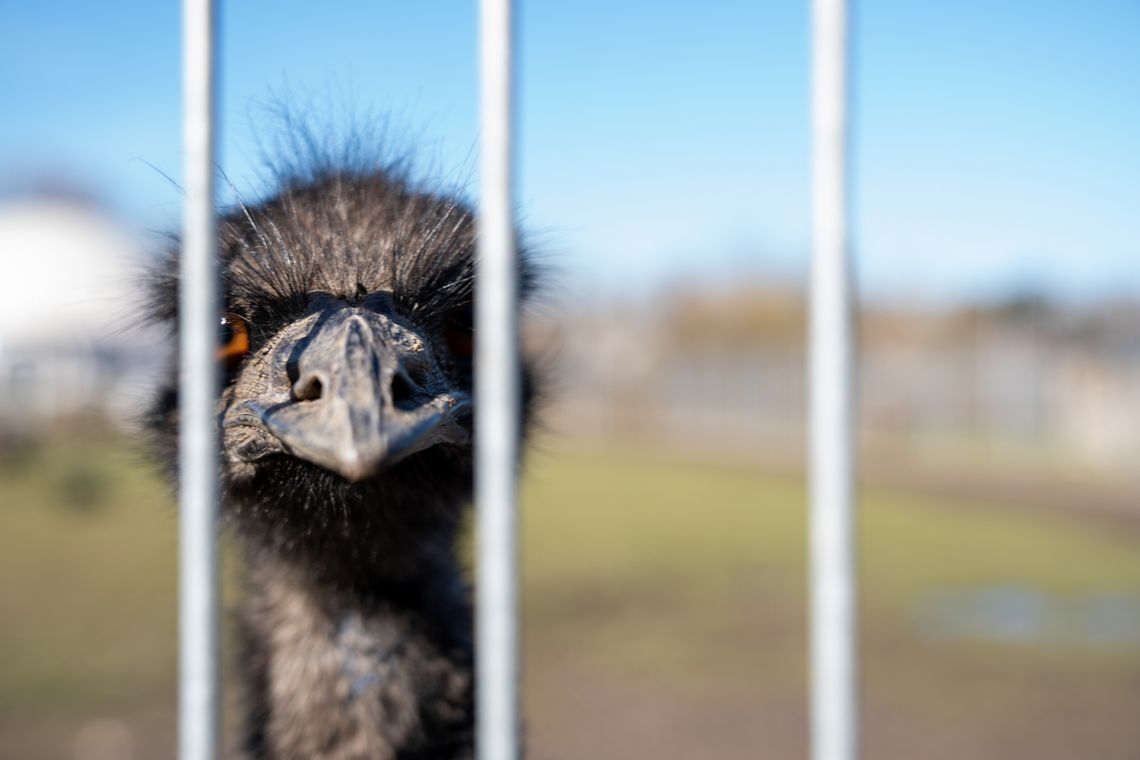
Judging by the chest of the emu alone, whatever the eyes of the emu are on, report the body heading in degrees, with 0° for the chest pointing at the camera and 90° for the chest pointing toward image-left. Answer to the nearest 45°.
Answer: approximately 0°

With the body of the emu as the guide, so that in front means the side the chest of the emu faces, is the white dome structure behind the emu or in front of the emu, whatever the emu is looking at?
behind
